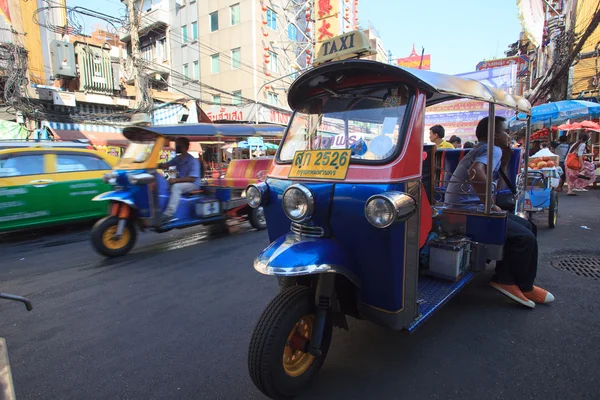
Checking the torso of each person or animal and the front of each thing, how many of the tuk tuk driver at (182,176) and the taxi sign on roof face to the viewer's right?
0

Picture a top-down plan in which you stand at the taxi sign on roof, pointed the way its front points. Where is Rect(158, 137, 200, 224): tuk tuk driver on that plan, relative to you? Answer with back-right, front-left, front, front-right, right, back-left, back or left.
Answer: right

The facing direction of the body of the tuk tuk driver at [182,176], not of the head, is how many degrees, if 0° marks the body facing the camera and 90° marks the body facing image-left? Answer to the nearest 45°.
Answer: approximately 90°

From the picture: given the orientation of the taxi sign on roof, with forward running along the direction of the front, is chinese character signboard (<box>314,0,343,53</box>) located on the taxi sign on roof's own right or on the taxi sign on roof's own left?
on the taxi sign on roof's own right

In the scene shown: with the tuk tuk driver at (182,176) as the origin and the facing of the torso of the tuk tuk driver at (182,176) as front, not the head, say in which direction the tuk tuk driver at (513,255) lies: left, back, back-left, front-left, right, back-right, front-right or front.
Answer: back-left

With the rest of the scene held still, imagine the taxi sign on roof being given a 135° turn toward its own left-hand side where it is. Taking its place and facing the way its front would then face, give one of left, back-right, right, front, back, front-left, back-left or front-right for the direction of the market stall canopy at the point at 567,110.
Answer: front-left

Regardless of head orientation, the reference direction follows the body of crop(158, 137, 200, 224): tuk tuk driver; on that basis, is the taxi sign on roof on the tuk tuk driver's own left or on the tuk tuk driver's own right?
on the tuk tuk driver's own left

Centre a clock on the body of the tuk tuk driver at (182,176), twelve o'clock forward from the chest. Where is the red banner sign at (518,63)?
The red banner sign is roughly at 5 o'clock from the tuk tuk driver.

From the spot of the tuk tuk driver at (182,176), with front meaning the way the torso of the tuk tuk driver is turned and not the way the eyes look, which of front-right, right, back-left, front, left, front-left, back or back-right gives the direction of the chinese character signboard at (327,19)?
back-right

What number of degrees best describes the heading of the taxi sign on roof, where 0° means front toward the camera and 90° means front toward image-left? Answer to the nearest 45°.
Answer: approximately 45°

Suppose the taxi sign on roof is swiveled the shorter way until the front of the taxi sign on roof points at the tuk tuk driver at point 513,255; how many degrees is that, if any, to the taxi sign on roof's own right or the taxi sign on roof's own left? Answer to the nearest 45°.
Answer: approximately 180°

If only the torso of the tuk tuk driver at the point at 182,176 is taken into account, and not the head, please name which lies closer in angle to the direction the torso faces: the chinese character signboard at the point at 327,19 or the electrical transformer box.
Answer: the electrical transformer box

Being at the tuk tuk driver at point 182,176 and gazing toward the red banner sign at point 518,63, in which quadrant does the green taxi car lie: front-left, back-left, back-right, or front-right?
back-left
